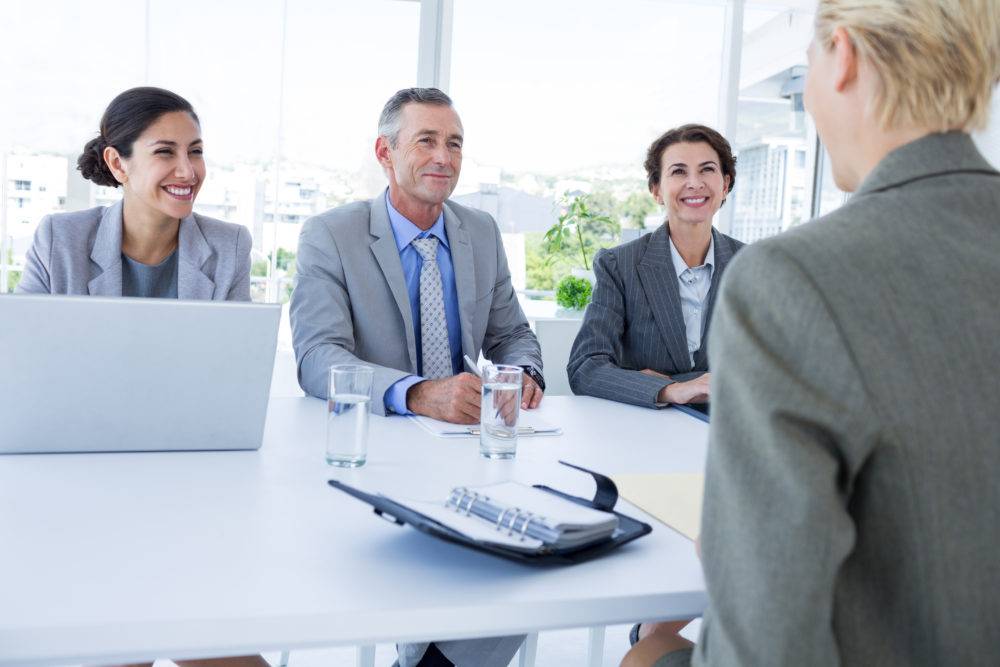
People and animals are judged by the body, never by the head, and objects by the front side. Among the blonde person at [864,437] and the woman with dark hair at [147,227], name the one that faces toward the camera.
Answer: the woman with dark hair

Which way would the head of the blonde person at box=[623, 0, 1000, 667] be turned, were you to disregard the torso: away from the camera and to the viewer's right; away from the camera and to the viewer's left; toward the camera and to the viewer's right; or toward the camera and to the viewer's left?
away from the camera and to the viewer's left

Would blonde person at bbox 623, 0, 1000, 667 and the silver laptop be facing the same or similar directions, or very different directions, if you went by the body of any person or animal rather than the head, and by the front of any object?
same or similar directions

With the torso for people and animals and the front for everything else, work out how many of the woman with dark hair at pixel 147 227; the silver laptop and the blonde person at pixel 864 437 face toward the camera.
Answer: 1

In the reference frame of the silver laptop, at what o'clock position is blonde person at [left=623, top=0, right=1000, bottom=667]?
The blonde person is roughly at 5 o'clock from the silver laptop.

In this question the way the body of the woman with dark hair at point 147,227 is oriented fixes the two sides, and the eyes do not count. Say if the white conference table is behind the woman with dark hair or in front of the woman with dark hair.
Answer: in front

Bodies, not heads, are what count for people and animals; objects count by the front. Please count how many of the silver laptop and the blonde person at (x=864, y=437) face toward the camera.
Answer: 0

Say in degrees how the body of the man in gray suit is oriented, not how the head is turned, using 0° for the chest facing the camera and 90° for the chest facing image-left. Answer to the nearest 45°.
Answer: approximately 315°

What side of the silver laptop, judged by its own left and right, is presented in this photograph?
back

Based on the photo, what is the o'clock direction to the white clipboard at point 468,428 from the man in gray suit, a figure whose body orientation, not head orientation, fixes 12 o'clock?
The white clipboard is roughly at 1 o'clock from the man in gray suit.

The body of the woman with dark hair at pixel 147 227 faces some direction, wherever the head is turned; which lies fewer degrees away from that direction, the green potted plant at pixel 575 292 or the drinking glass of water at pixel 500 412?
the drinking glass of water

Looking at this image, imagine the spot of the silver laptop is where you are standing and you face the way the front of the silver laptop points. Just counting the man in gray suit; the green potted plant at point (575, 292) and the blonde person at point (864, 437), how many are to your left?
0

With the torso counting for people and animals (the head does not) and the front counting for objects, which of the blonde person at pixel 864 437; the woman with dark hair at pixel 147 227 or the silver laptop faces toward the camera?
the woman with dark hair

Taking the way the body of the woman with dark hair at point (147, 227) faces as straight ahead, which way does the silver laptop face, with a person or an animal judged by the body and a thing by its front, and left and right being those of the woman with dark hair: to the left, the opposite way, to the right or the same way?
the opposite way

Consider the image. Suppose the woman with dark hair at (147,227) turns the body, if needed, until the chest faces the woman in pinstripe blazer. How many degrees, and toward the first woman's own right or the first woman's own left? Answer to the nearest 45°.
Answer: approximately 90° to the first woman's own left

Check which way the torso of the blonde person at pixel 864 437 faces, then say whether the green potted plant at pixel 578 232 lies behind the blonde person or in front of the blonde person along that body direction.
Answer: in front

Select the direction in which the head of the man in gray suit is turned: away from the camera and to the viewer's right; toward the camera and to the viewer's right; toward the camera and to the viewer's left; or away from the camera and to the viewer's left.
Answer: toward the camera and to the viewer's right

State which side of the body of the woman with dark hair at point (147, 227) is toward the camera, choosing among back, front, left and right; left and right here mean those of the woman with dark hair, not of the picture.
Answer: front
